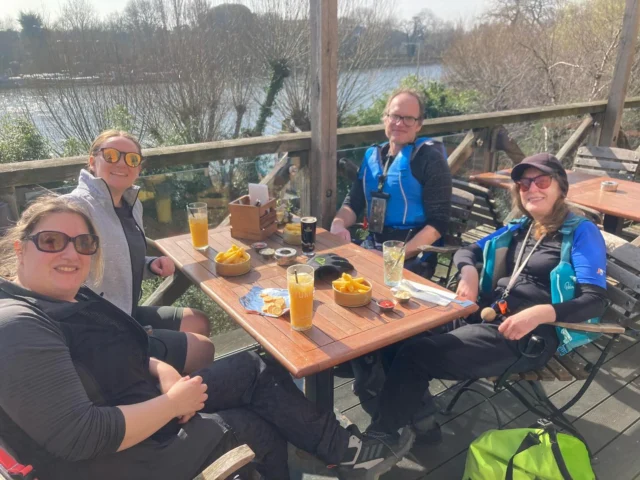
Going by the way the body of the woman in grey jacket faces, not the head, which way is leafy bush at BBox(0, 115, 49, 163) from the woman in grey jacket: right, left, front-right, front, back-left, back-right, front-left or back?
back-left

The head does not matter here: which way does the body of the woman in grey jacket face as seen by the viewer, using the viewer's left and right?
facing the viewer and to the right of the viewer

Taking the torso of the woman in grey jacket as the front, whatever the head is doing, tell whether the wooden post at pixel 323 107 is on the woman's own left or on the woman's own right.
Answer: on the woman's own left

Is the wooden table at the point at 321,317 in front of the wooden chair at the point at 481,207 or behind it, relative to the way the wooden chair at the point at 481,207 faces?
in front

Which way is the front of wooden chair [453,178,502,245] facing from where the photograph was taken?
facing the viewer and to the left of the viewer

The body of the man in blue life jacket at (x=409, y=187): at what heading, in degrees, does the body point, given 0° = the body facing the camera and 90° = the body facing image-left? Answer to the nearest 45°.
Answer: approximately 45°

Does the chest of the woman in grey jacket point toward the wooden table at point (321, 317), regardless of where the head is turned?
yes

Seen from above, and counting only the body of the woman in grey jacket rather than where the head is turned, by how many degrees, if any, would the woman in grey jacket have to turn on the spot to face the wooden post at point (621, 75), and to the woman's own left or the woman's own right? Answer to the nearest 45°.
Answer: approximately 45° to the woman's own left

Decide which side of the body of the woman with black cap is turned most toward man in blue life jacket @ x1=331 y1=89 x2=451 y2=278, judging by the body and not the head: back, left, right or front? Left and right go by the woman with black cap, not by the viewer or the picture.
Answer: right

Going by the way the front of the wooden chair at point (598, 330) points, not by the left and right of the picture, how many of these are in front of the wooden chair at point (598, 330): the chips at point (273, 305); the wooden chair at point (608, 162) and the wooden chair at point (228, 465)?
2

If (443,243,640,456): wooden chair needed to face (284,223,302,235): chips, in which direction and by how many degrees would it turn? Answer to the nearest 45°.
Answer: approximately 45° to its right
